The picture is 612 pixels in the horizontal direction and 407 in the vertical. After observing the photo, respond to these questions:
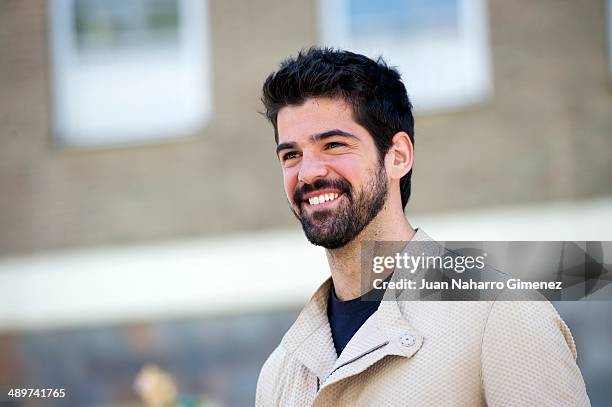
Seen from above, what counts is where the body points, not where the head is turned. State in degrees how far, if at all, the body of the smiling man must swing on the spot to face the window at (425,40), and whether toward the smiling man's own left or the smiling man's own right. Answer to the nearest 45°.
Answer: approximately 135° to the smiling man's own right

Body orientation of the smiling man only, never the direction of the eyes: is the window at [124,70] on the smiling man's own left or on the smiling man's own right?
on the smiling man's own right

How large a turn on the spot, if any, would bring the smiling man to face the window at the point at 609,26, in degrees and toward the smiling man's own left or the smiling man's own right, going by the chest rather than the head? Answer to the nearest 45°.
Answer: approximately 135° to the smiling man's own right

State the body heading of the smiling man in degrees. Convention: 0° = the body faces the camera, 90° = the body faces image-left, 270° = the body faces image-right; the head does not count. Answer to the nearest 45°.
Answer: approximately 45°
